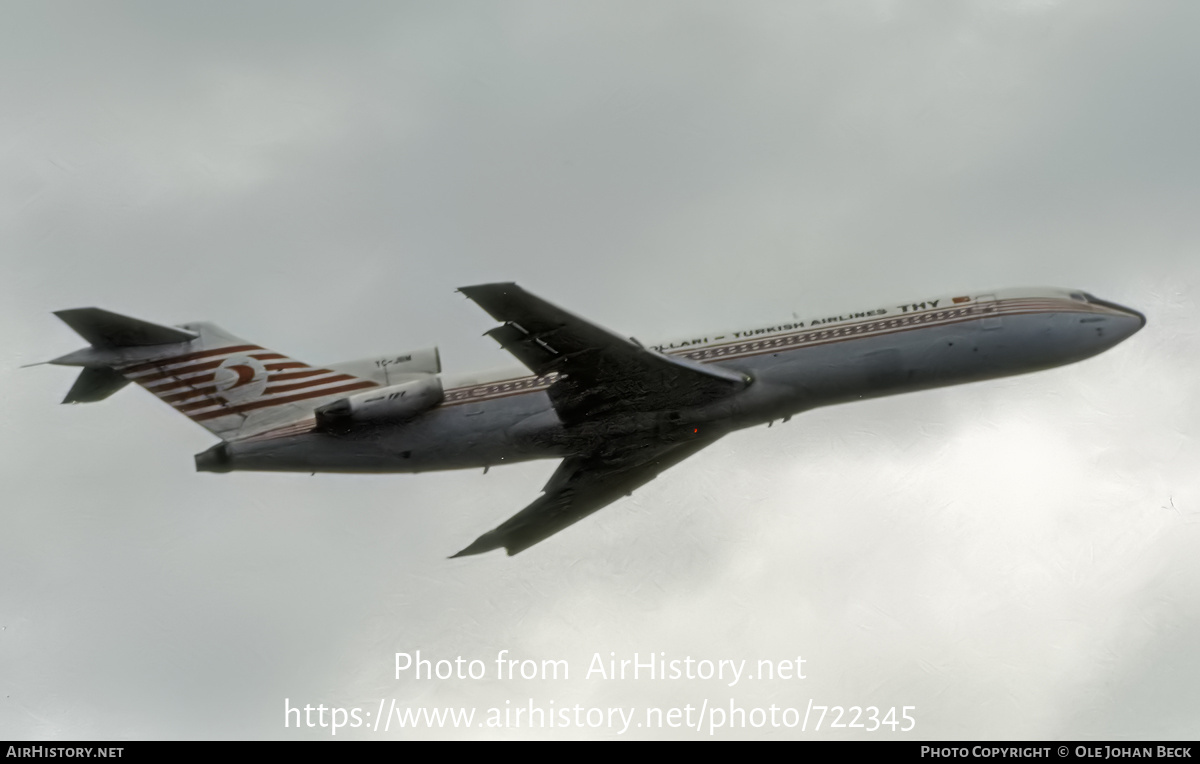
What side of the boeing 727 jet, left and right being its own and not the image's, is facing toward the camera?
right
